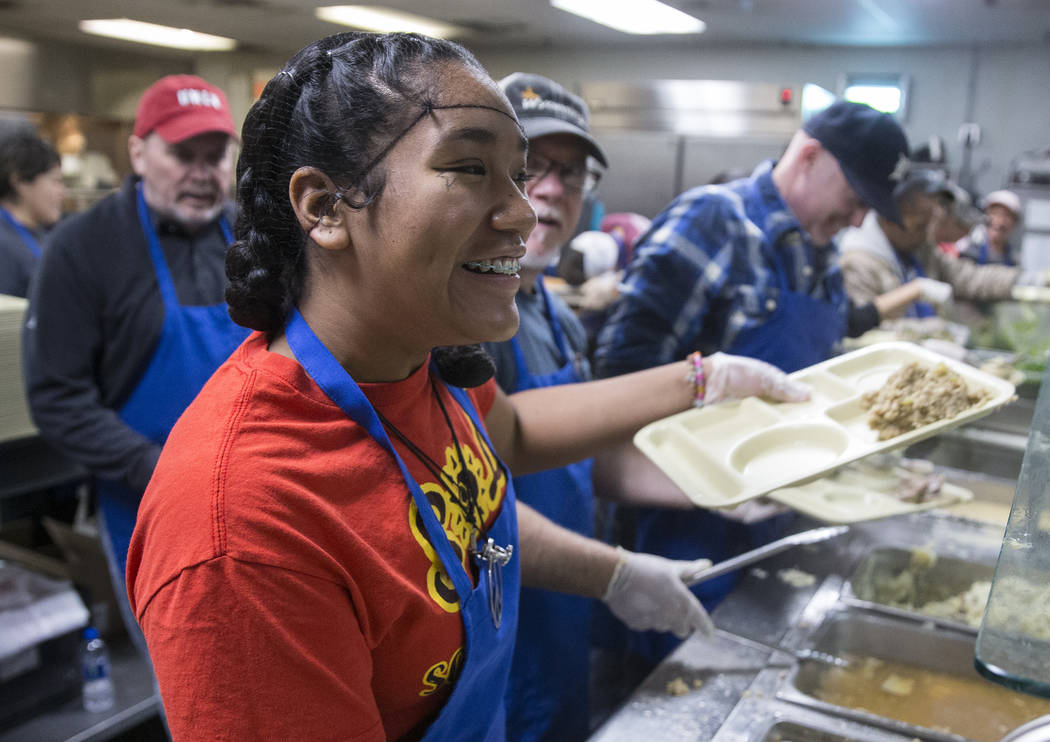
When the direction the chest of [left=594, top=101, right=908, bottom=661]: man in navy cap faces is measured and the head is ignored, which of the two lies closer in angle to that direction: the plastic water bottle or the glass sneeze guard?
the glass sneeze guard

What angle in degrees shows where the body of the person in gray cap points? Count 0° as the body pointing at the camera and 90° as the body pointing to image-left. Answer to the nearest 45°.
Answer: approximately 315°
